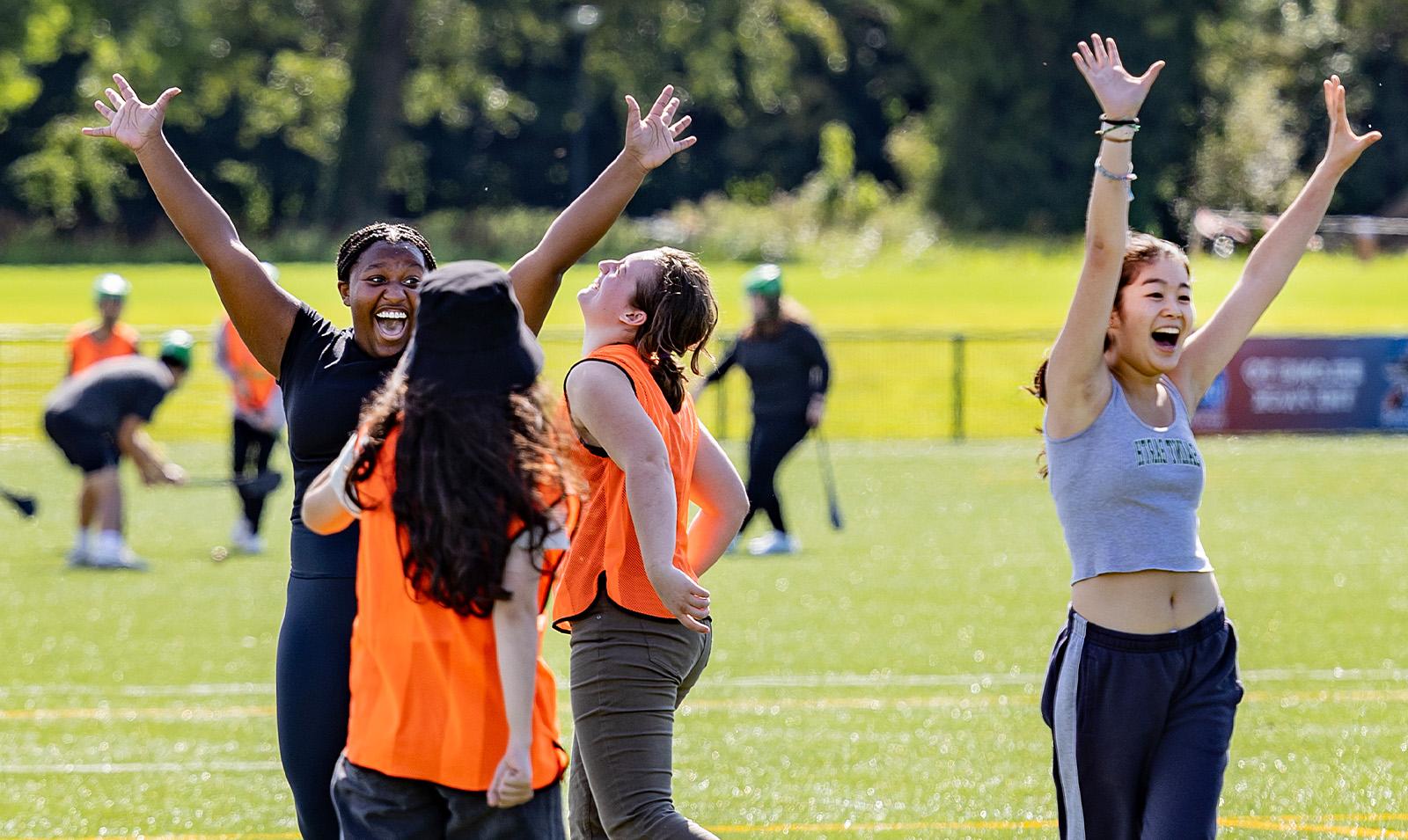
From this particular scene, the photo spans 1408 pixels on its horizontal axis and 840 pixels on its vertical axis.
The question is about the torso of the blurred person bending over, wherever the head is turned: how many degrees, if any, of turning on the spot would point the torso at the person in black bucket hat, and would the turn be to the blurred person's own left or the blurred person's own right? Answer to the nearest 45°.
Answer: approximately 90° to the blurred person's own right

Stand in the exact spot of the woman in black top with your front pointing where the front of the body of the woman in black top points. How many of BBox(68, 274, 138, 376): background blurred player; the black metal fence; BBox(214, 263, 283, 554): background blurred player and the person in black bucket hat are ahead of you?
1

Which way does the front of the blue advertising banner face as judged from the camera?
facing the viewer

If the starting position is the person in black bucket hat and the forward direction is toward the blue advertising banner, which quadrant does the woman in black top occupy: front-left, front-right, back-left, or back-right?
front-left

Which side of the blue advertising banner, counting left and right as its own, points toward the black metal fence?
right

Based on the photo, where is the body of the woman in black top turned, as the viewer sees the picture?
toward the camera

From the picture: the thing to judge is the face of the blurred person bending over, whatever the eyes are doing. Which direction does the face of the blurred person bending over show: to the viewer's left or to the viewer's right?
to the viewer's right

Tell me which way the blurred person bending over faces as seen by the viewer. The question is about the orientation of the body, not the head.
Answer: to the viewer's right
